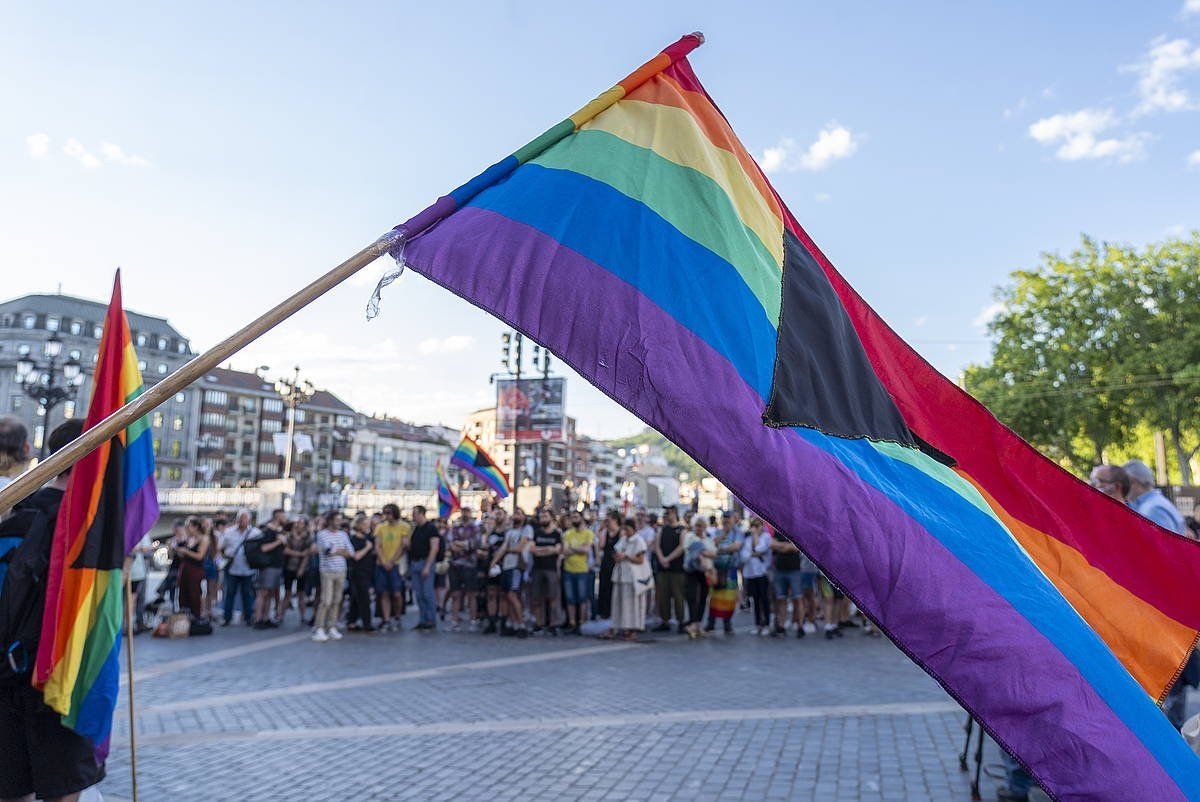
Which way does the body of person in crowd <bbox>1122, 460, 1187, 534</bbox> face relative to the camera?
to the viewer's left

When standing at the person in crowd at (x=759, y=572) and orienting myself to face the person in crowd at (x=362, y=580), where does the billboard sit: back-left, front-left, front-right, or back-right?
front-right

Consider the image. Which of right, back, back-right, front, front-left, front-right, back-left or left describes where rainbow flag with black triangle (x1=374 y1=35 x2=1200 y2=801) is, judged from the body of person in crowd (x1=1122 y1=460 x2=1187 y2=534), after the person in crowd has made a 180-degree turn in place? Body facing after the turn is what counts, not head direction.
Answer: right

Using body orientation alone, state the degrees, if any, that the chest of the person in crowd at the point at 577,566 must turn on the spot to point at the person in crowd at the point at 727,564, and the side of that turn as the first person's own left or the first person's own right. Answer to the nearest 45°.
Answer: approximately 90° to the first person's own left

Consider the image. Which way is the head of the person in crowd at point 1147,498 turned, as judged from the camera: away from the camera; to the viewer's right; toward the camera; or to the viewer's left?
to the viewer's left

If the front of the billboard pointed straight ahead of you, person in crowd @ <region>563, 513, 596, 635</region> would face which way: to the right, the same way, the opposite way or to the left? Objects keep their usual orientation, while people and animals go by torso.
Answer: the same way

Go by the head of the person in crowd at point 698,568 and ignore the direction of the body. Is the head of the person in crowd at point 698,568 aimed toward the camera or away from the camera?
toward the camera

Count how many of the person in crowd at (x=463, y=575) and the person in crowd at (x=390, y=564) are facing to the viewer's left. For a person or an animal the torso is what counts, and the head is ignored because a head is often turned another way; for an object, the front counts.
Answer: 0

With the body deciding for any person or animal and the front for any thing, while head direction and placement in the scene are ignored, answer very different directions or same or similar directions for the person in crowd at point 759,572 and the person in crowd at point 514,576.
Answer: same or similar directions

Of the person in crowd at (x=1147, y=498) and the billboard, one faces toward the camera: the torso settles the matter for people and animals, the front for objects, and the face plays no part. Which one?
the billboard

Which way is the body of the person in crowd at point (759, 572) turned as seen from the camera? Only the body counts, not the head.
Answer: toward the camera

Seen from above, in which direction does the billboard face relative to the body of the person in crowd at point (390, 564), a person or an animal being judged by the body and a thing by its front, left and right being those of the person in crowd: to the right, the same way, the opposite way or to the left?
the same way

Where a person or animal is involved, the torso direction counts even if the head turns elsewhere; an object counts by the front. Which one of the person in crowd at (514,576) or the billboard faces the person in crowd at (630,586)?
the billboard

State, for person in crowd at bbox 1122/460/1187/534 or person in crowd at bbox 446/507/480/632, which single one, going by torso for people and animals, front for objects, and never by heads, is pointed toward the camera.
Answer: person in crowd at bbox 446/507/480/632

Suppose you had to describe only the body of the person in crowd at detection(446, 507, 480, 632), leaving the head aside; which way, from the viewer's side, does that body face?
toward the camera

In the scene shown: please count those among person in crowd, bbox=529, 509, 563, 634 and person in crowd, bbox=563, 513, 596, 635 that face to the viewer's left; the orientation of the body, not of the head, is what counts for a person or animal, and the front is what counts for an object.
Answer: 0

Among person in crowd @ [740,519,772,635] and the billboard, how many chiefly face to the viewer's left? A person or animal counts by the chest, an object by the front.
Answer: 0

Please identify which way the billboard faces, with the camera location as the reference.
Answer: facing the viewer

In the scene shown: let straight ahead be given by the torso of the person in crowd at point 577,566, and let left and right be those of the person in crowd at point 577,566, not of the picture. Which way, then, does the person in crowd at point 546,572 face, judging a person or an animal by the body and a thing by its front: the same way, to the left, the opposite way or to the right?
the same way
